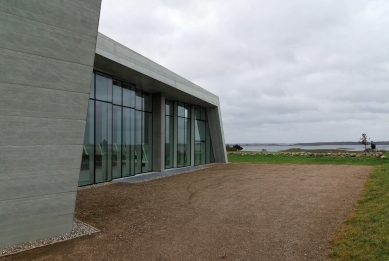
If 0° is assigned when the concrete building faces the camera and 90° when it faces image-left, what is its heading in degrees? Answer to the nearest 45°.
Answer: approximately 315°
